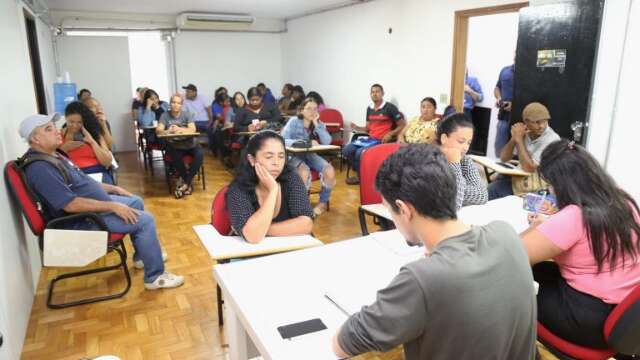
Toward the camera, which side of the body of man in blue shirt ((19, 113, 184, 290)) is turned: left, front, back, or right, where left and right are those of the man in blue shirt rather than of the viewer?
right

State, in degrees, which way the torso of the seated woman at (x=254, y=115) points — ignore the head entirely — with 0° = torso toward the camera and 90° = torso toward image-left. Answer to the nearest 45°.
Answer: approximately 0°

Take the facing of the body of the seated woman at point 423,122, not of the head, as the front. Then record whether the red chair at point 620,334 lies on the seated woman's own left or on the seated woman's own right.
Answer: on the seated woman's own left

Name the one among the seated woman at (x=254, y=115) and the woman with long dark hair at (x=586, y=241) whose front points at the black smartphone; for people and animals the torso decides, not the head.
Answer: the seated woman

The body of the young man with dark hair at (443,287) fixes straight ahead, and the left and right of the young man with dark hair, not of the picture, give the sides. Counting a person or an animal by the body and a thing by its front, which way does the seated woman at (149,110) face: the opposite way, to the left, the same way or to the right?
the opposite way

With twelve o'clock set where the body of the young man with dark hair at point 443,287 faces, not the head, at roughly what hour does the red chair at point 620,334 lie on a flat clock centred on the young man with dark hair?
The red chair is roughly at 3 o'clock from the young man with dark hair.

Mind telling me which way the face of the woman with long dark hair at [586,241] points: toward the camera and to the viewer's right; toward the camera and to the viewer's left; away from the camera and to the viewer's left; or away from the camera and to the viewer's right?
away from the camera and to the viewer's left

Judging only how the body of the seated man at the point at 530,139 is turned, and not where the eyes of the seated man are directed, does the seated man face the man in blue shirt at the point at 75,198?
yes

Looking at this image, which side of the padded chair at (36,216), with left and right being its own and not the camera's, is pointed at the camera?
right
